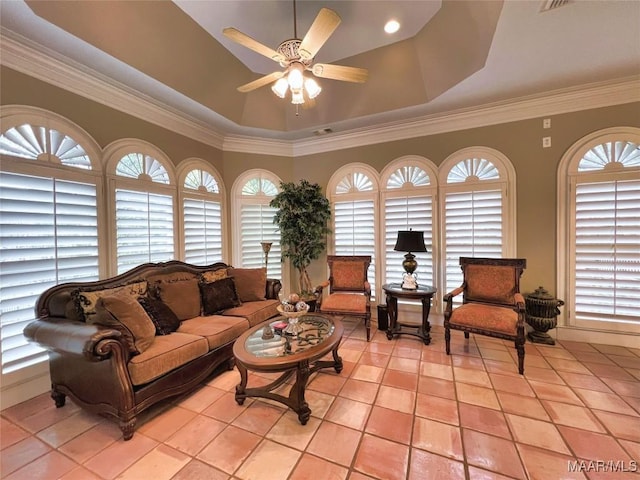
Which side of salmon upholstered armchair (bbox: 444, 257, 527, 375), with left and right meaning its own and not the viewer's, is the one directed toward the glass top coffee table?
front

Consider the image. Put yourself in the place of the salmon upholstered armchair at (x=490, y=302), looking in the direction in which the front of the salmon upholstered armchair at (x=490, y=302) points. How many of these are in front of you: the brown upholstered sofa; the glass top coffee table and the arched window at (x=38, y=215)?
3

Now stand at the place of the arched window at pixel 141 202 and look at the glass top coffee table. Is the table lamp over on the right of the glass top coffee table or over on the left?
left

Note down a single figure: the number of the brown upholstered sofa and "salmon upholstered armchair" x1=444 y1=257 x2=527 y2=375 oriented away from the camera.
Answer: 0

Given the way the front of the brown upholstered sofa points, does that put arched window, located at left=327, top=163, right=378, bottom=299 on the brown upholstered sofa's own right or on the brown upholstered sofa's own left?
on the brown upholstered sofa's own left

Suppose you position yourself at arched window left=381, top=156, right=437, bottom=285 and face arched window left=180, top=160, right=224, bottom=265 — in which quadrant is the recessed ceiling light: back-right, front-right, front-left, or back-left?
front-left

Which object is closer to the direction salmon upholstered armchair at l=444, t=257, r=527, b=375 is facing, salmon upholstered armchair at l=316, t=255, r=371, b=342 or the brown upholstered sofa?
the brown upholstered sofa

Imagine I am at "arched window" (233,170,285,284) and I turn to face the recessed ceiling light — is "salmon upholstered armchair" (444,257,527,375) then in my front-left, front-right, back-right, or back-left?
front-left

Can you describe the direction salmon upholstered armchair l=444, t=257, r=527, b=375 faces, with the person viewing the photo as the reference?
facing the viewer and to the left of the viewer

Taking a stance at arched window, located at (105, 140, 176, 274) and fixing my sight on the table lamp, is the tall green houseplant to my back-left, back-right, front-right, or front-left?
front-left

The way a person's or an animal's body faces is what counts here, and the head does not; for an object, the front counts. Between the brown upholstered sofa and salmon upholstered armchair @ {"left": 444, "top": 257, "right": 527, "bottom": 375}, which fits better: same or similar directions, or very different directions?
very different directions

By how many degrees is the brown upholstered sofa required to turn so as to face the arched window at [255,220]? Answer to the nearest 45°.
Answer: approximately 90° to its left

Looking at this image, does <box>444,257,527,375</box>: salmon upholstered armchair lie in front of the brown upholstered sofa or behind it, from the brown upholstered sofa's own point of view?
in front

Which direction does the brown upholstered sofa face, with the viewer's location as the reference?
facing the viewer and to the right of the viewer
